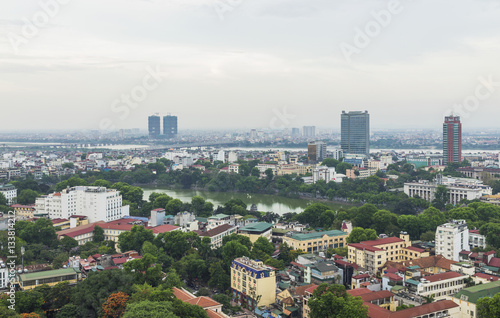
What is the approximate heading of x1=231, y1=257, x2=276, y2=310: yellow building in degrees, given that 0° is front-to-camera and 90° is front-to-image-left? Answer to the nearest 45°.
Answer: approximately 45°

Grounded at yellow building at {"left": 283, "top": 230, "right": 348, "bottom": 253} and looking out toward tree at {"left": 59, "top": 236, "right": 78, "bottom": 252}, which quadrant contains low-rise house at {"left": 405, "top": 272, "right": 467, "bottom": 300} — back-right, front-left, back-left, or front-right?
back-left

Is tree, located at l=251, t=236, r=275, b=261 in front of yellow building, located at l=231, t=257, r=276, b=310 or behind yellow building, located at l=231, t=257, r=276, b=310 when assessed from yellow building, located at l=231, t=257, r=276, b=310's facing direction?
behind

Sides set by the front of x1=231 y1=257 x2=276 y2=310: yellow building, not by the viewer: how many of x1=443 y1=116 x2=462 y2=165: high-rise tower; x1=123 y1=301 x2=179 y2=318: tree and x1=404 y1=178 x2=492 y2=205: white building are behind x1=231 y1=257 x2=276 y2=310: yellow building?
2

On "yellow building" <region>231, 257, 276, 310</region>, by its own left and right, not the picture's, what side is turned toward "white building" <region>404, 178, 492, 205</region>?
back

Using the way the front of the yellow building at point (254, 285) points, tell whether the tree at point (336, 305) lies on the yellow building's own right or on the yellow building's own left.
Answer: on the yellow building's own left

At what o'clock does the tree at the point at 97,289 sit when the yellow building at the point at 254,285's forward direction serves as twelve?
The tree is roughly at 1 o'clock from the yellow building.

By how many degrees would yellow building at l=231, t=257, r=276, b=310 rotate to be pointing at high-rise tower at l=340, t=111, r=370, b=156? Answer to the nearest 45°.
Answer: approximately 135° to its right

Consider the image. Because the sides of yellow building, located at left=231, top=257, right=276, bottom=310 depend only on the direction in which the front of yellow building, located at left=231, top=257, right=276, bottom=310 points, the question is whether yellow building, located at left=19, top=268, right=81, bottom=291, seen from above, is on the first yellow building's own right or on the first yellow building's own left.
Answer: on the first yellow building's own right

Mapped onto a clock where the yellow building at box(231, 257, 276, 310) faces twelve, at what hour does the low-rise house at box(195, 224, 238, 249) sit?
The low-rise house is roughly at 4 o'clock from the yellow building.

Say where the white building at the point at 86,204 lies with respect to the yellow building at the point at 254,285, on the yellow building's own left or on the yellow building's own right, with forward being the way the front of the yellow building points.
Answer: on the yellow building's own right

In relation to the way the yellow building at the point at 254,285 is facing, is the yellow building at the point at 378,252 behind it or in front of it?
behind
